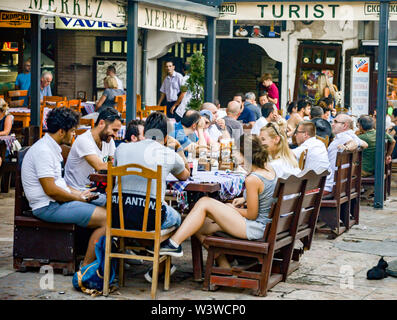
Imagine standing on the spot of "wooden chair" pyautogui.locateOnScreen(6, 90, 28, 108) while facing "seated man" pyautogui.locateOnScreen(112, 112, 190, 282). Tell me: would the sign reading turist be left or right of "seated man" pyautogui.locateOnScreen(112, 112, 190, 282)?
left

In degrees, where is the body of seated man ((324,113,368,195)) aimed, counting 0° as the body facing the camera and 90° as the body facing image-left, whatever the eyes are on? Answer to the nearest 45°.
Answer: approximately 90°

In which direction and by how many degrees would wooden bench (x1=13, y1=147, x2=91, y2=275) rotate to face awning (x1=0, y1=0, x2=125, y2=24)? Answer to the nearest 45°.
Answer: approximately 90° to its left

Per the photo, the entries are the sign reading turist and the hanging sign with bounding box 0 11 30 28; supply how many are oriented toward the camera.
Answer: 2

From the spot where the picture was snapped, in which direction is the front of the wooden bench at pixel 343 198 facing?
facing away from the viewer and to the left of the viewer

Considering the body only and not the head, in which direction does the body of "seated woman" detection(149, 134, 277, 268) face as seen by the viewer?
to the viewer's left

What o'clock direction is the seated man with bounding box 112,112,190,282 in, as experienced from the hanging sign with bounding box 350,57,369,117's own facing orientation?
The seated man is roughly at 12 o'clock from the hanging sign.

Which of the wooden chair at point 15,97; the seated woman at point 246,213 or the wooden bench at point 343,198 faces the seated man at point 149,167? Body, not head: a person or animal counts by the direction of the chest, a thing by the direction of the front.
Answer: the seated woman

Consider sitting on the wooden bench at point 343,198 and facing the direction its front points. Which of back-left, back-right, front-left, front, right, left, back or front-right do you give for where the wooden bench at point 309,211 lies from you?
back-left

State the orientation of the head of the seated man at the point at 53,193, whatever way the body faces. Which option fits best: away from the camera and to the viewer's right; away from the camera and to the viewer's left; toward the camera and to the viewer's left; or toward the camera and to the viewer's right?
away from the camera and to the viewer's right

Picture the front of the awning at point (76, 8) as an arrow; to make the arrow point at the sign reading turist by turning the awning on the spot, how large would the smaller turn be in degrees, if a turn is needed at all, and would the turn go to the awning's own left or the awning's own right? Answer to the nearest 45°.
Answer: approximately 90° to the awning's own left

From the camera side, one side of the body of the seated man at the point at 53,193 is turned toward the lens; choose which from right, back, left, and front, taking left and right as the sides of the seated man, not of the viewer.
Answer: right

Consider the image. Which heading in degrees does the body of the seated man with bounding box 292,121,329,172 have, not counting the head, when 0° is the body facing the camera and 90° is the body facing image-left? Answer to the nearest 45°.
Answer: approximately 90°
